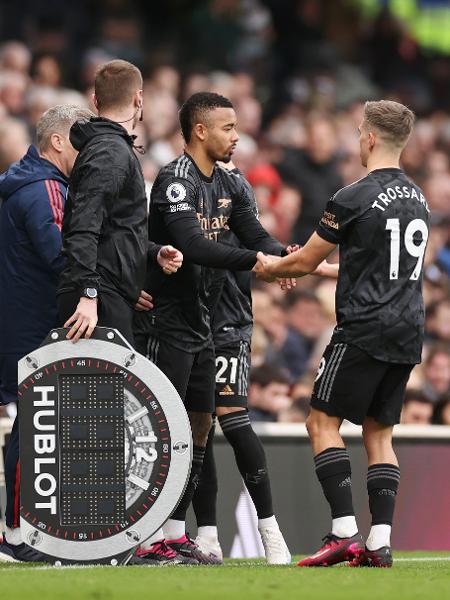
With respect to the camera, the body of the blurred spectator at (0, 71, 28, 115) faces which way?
toward the camera

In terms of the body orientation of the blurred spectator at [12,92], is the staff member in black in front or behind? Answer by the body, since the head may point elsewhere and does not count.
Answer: in front

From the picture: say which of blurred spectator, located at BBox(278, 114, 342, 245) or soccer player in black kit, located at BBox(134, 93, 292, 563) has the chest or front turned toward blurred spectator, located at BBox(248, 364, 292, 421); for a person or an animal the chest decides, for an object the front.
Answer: blurred spectator, located at BBox(278, 114, 342, 245)

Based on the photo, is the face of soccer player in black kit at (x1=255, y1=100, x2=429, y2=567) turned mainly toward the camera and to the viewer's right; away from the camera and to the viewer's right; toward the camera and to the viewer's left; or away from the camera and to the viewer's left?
away from the camera and to the viewer's left

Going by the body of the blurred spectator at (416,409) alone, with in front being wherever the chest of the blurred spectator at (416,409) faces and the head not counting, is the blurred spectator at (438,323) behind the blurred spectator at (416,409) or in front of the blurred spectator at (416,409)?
behind

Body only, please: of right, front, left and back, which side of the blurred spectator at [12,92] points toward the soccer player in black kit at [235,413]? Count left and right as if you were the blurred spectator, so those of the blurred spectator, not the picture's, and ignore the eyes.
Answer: front

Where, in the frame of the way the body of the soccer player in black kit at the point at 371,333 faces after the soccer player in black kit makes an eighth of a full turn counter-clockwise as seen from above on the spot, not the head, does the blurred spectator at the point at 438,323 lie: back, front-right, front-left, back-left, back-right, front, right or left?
right

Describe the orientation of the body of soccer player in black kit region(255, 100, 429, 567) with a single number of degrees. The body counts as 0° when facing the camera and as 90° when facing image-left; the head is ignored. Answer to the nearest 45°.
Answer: approximately 135°

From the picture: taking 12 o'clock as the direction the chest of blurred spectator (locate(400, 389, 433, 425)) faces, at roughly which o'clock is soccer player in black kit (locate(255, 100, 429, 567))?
The soccer player in black kit is roughly at 12 o'clock from the blurred spectator.

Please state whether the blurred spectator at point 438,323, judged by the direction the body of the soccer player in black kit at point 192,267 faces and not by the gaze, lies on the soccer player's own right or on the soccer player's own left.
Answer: on the soccer player's own left

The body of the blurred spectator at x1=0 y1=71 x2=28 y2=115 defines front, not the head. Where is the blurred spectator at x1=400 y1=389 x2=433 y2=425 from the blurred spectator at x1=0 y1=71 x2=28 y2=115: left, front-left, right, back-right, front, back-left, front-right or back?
front-left

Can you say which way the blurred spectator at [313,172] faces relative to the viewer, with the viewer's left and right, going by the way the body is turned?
facing the viewer

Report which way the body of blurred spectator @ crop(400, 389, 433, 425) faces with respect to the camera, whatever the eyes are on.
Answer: toward the camera

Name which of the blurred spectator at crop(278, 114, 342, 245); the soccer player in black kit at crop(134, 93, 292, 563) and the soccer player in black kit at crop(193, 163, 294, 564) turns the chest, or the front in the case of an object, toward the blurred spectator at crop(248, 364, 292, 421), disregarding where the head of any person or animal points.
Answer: the blurred spectator at crop(278, 114, 342, 245)
